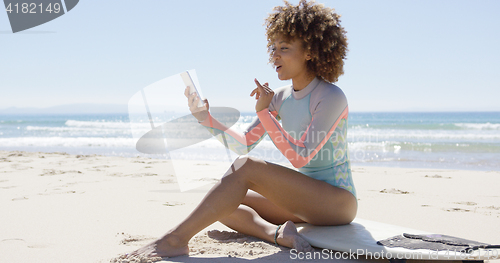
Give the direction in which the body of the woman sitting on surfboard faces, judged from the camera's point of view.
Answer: to the viewer's left
